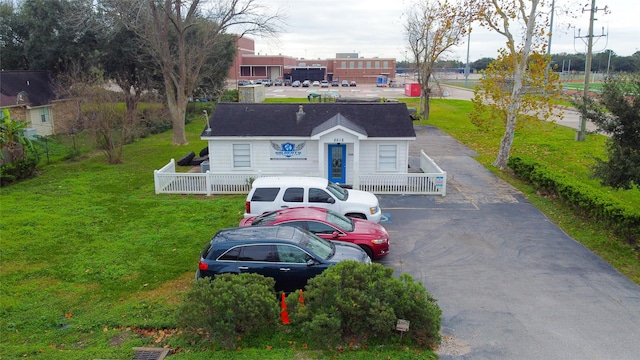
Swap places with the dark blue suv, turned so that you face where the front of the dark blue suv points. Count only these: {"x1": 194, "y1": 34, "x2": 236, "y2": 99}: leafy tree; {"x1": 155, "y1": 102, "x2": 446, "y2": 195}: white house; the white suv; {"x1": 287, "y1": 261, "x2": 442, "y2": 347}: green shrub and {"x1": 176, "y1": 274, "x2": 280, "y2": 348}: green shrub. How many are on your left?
3

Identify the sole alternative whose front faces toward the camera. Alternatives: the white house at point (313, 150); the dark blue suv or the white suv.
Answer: the white house

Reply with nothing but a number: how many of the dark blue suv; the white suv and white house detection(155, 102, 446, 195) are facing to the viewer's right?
2

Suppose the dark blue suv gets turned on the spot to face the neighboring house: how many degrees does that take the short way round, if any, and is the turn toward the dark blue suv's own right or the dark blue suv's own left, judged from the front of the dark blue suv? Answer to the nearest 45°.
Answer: approximately 135° to the dark blue suv's own left

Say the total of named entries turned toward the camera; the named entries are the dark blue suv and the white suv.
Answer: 0

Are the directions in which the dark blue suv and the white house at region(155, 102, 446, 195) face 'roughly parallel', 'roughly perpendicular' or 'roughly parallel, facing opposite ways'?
roughly perpendicular

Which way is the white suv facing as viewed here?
to the viewer's right

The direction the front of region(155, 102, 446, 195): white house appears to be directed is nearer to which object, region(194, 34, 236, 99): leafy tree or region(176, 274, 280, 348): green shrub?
the green shrub

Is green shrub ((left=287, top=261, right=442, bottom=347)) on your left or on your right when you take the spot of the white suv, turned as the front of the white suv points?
on your right

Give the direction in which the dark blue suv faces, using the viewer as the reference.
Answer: facing to the right of the viewer

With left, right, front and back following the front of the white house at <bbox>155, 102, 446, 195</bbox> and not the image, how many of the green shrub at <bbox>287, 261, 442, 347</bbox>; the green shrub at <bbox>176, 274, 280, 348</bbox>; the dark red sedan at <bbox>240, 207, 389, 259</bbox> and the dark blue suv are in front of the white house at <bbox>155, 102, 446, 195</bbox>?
4

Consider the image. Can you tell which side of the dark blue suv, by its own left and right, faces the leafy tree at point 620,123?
front
